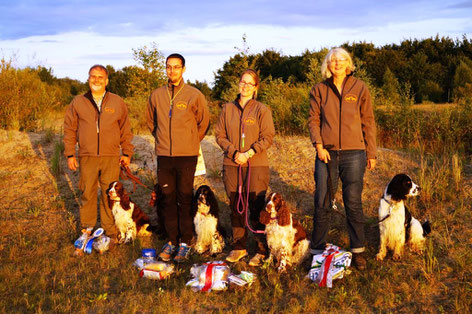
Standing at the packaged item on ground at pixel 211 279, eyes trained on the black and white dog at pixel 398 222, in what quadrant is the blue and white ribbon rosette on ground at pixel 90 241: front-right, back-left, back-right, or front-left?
back-left

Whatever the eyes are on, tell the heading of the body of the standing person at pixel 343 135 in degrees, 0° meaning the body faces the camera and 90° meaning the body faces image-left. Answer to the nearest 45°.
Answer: approximately 0°

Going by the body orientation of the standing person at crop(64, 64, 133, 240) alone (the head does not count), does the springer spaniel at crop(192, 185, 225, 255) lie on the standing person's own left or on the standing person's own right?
on the standing person's own left

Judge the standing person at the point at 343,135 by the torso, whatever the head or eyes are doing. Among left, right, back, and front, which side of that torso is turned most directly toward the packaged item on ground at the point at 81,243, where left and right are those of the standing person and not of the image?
right

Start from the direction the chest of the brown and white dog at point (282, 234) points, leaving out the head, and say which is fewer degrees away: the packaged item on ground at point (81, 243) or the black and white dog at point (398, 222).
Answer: the packaged item on ground

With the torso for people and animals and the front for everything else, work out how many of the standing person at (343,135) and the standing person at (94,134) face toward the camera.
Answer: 2

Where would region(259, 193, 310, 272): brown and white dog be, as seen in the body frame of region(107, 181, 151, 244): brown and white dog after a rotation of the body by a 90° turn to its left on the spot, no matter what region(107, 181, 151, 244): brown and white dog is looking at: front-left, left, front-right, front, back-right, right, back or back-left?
front

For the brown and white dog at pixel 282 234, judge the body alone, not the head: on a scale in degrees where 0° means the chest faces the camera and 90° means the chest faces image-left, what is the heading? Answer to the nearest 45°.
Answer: approximately 45°

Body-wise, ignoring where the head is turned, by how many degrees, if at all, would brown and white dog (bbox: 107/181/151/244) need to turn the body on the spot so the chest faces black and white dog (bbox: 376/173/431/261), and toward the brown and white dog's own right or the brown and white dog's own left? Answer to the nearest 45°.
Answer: approximately 90° to the brown and white dog's own left
